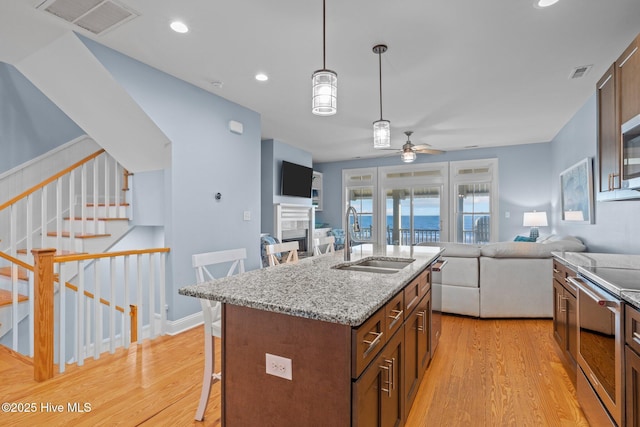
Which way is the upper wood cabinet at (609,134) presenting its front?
to the viewer's left

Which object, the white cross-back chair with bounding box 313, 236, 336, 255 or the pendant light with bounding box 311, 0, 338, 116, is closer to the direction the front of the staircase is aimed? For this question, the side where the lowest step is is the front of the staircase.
the pendant light

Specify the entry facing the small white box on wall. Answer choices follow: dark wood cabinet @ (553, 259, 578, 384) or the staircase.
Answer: the dark wood cabinet

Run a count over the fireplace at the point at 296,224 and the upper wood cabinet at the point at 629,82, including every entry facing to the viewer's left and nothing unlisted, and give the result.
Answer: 1

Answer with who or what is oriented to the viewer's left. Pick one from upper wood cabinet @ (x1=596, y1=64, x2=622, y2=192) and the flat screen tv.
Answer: the upper wood cabinet

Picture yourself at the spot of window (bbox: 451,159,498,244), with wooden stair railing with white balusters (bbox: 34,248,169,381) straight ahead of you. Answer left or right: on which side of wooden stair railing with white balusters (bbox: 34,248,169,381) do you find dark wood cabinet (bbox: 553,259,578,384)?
left

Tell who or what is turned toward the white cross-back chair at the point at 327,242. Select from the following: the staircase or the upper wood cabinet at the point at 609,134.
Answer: the upper wood cabinet

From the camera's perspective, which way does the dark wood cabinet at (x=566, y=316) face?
to the viewer's left

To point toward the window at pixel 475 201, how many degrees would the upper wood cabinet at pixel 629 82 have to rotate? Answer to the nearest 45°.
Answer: approximately 45° to its right

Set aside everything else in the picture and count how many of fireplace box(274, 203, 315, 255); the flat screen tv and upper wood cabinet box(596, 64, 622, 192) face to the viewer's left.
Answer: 1

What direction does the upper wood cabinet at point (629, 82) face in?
to the viewer's left

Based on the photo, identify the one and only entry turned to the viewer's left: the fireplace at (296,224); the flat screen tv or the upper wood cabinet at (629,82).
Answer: the upper wood cabinet

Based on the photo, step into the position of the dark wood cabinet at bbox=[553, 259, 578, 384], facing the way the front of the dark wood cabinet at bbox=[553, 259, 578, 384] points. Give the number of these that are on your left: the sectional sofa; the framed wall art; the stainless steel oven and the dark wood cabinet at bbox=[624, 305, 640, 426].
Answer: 2

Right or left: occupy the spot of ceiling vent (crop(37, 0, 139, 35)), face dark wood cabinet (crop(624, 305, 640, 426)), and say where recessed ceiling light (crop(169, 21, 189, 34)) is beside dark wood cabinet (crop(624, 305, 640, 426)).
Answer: left
